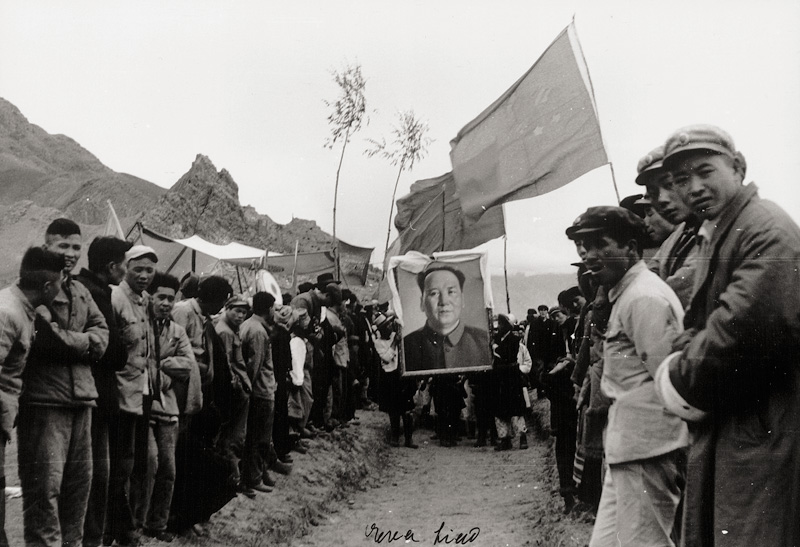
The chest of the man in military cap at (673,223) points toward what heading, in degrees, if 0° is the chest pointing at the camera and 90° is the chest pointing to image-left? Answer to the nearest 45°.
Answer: approximately 45°

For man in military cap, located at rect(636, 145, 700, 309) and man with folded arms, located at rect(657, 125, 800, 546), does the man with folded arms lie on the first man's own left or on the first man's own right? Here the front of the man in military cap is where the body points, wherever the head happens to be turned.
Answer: on the first man's own left
